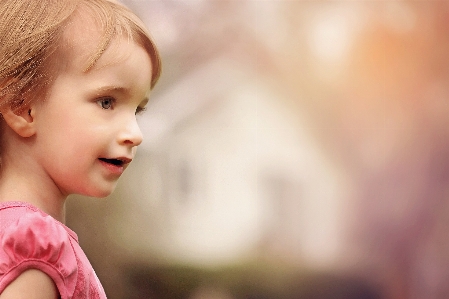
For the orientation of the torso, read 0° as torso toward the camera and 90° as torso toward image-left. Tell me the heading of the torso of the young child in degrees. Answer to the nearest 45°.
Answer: approximately 270°
